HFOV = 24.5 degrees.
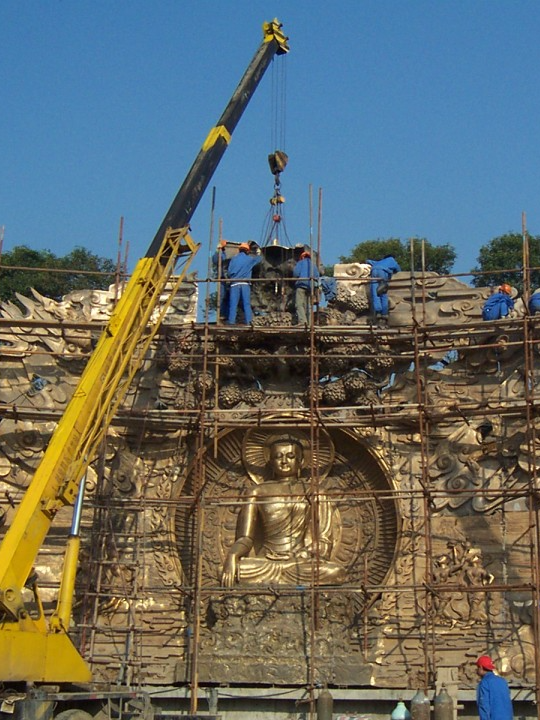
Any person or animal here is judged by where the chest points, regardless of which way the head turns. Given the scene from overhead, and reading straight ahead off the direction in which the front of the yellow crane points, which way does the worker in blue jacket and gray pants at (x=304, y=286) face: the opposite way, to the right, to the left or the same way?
to the left

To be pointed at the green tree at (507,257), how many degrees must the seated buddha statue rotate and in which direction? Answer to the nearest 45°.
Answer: approximately 135° to its left

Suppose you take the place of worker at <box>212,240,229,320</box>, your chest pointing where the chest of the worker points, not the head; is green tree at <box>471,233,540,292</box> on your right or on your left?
on your left

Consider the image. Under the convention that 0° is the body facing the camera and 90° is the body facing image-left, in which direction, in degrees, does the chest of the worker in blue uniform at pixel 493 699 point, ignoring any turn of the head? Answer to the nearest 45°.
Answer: approximately 135°

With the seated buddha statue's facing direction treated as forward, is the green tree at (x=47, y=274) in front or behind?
behind

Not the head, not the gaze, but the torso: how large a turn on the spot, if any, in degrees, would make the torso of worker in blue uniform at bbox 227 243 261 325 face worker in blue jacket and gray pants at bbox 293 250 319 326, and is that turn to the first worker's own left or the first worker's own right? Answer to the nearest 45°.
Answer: approximately 45° to the first worker's own right

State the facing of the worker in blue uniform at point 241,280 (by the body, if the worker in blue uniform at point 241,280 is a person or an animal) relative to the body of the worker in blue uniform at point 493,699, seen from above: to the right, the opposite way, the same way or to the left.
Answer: to the right
